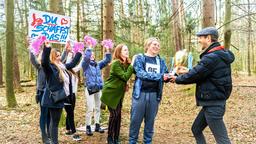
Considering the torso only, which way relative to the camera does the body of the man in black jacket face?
to the viewer's left

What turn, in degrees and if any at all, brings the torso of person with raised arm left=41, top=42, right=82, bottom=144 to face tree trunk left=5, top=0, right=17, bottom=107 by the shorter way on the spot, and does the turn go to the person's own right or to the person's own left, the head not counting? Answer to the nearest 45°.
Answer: approximately 135° to the person's own left

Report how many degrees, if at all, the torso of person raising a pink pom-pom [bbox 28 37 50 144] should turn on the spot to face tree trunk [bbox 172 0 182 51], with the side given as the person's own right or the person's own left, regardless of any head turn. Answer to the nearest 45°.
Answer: approximately 45° to the person's own left

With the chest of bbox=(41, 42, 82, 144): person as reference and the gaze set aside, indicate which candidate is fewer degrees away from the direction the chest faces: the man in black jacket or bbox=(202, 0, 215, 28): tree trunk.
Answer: the man in black jacket

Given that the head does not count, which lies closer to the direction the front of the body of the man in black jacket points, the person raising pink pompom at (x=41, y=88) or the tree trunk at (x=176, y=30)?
the person raising pink pompom

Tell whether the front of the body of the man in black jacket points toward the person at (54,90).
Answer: yes

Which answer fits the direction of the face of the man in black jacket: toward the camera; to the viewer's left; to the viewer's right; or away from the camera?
to the viewer's left

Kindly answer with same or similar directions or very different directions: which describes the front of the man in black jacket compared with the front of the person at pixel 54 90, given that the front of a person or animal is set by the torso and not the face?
very different directions
